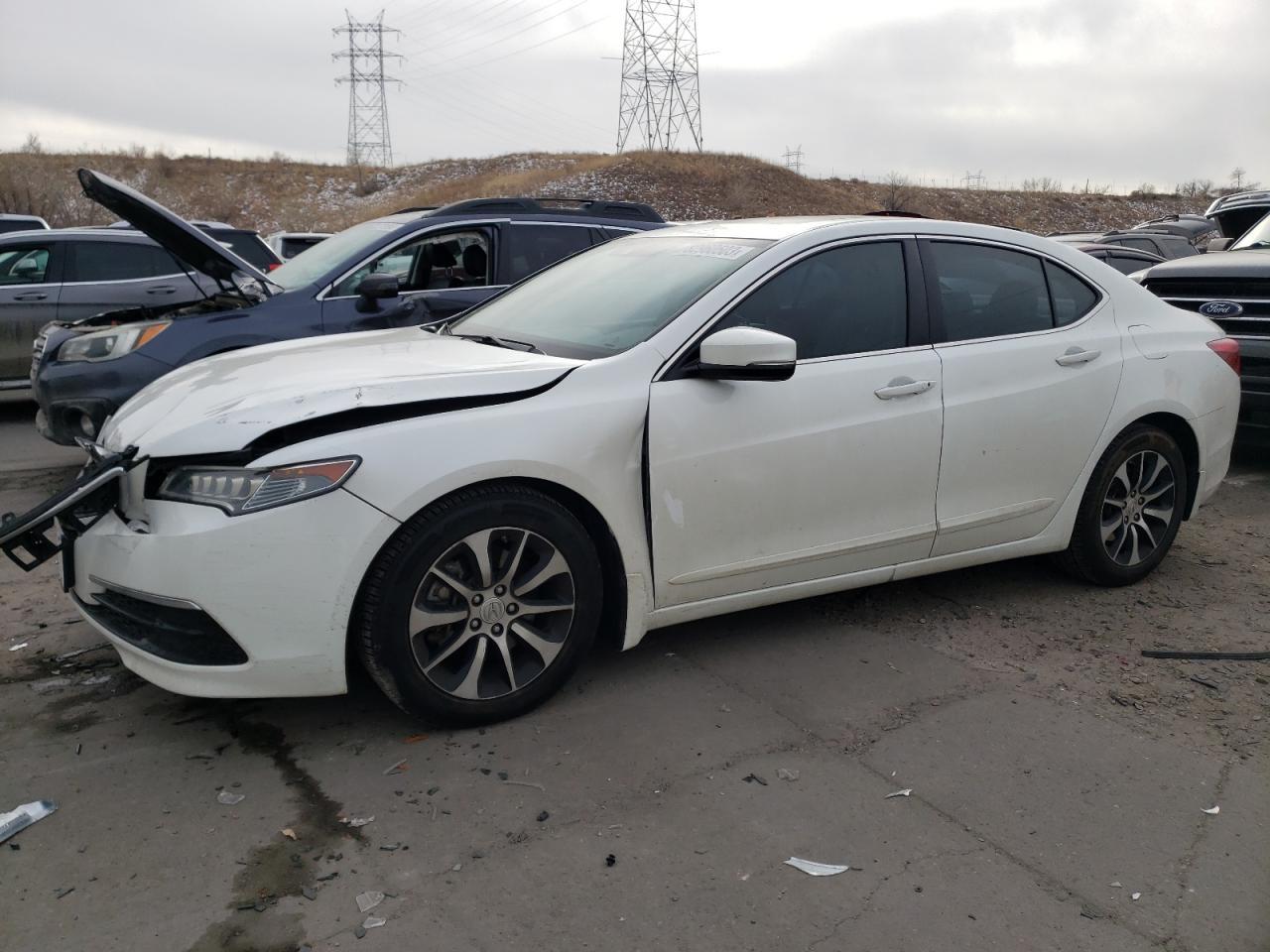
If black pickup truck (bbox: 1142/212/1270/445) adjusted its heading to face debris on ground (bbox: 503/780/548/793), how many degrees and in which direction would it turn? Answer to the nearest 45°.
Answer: approximately 45° to its left

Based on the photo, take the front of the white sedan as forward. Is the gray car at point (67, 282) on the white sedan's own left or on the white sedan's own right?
on the white sedan's own right

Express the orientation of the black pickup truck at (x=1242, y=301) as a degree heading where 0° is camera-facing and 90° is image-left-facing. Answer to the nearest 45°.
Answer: approximately 45°

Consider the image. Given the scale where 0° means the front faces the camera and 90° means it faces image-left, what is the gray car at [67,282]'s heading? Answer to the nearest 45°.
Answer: approximately 90°

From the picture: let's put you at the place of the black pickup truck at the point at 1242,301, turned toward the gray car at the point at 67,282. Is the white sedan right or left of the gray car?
left

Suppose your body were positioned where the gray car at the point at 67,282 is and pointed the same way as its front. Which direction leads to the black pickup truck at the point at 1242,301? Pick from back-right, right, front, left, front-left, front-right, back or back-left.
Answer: back-left

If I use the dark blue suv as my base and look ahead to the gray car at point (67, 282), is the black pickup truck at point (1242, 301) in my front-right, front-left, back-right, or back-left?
back-right
